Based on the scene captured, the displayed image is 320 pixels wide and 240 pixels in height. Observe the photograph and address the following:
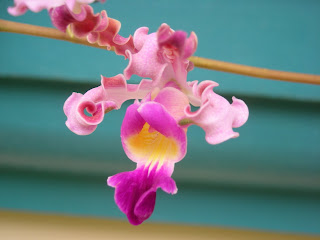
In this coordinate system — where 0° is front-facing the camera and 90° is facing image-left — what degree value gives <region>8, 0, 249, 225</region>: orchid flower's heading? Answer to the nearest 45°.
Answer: approximately 0°
